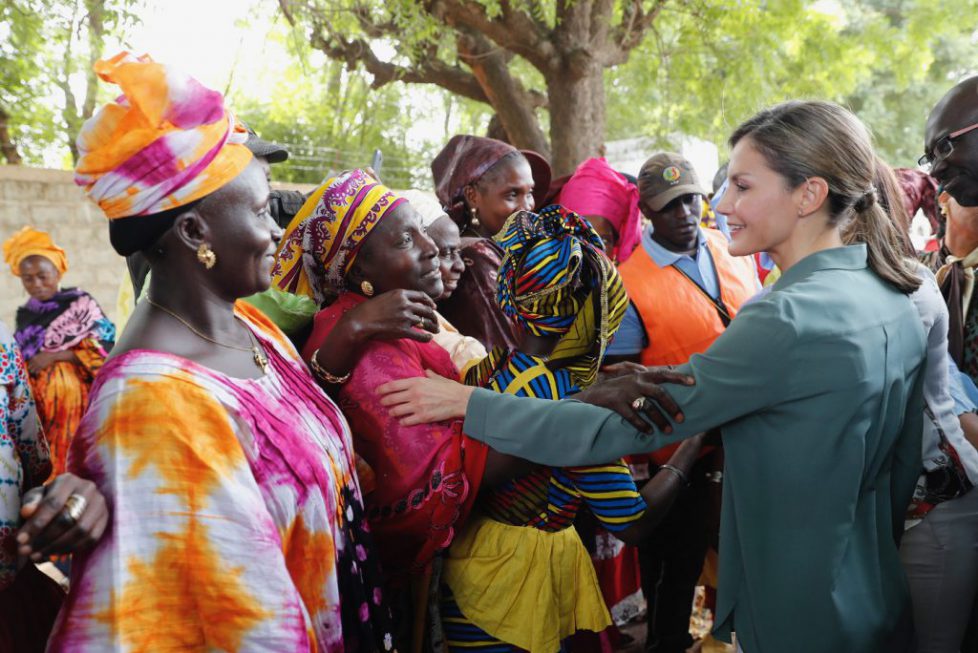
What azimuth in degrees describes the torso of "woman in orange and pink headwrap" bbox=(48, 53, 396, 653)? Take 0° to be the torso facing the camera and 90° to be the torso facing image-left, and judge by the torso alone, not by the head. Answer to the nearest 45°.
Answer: approximately 315°

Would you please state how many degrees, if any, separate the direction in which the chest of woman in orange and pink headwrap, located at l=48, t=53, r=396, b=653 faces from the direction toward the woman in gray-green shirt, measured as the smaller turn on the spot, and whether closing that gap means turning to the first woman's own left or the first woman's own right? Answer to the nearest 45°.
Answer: approximately 45° to the first woman's own left

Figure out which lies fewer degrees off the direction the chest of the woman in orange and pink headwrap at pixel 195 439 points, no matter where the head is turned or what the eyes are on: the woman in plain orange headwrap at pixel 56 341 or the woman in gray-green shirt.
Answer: the woman in gray-green shirt

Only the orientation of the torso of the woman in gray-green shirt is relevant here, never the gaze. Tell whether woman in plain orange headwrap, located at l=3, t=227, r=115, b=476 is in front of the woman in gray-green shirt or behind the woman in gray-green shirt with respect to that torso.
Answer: in front

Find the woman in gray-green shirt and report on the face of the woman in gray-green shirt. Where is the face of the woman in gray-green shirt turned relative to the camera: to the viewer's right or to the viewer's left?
to the viewer's left

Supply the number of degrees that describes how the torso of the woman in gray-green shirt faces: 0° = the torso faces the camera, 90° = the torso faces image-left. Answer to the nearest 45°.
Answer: approximately 135°

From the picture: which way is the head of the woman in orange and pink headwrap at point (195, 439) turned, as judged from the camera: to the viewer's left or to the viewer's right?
to the viewer's right

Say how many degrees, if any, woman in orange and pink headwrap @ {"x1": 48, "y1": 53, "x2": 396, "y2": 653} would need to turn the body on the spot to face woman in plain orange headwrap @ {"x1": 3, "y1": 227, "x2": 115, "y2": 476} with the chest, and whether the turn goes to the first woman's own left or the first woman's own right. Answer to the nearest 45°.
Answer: approximately 135° to the first woman's own left
